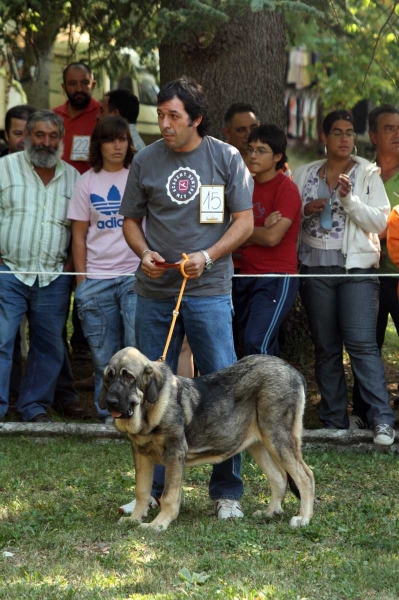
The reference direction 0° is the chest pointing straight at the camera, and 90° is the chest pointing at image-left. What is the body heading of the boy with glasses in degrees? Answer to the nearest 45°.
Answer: approximately 45°

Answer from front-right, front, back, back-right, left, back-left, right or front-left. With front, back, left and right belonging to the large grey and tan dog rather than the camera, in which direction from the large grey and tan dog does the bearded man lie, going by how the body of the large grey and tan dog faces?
right

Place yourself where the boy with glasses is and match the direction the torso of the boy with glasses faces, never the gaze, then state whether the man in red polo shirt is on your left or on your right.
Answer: on your right

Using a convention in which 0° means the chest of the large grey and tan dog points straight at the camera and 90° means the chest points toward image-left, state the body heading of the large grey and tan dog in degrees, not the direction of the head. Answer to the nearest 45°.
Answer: approximately 45°

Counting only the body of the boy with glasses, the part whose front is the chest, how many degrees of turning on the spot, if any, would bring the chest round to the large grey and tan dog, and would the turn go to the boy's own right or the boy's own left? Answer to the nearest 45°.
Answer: approximately 45° to the boy's own left

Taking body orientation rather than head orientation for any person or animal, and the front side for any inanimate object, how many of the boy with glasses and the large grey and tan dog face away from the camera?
0

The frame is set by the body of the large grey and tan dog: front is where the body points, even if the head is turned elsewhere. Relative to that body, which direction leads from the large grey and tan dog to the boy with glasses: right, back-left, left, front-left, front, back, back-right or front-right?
back-right

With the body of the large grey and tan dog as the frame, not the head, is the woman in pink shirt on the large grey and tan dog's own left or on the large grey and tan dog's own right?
on the large grey and tan dog's own right

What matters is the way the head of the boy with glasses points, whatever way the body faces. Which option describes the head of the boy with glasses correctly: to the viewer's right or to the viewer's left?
to the viewer's left

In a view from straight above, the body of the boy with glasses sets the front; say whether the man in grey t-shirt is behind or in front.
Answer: in front
